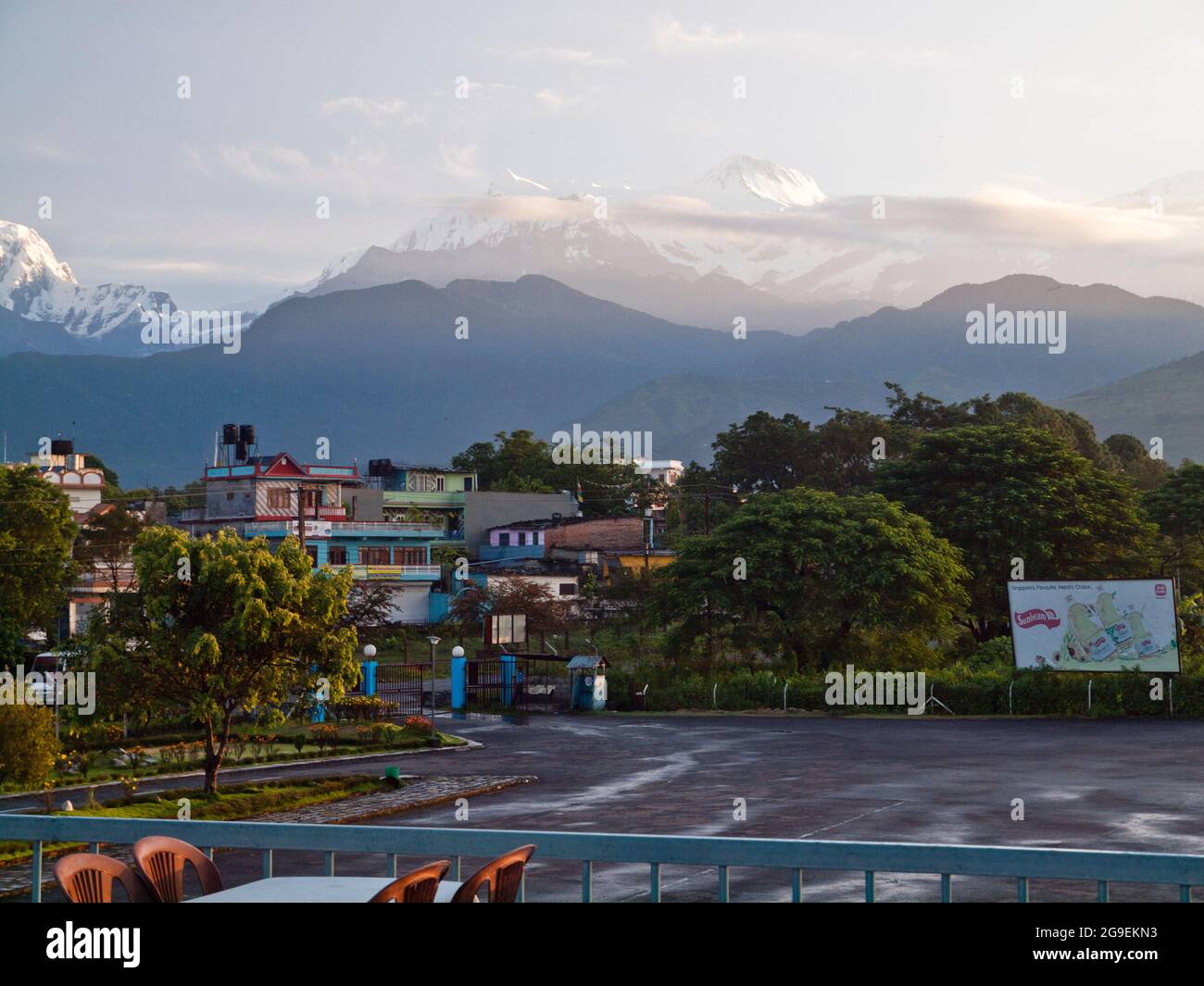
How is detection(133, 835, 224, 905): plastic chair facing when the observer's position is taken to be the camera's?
facing the viewer and to the right of the viewer

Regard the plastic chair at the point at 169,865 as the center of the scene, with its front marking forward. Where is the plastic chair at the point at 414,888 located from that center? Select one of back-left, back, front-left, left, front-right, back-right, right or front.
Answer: front

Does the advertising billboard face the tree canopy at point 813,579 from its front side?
no

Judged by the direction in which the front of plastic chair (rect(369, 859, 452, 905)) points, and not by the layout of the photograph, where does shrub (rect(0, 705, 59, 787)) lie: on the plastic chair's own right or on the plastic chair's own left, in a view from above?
on the plastic chair's own right

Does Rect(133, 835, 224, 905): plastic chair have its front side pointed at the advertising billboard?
no

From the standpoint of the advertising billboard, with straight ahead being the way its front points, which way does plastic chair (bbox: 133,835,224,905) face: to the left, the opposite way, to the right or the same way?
to the left

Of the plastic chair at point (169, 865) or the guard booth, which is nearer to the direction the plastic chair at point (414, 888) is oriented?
the plastic chair

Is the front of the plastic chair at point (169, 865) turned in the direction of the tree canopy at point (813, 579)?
no

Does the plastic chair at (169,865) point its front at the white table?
yes

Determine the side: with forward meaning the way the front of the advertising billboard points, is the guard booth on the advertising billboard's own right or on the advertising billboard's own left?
on the advertising billboard's own right

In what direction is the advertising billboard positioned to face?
toward the camera

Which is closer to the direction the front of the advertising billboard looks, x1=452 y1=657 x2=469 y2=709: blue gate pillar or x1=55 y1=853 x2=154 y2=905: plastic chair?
the plastic chair
